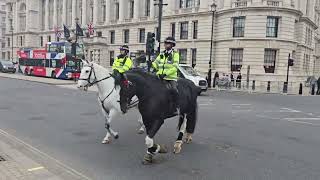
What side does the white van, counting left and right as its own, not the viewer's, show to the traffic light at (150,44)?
right

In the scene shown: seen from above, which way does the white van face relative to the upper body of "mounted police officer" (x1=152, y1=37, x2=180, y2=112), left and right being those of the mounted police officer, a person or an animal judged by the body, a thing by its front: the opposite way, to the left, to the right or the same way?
to the left

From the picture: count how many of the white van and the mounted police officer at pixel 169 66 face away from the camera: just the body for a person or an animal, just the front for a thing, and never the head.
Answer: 0

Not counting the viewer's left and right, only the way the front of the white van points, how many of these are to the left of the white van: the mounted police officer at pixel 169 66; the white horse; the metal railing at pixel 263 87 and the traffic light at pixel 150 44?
1

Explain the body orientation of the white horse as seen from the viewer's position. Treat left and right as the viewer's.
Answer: facing the viewer and to the left of the viewer

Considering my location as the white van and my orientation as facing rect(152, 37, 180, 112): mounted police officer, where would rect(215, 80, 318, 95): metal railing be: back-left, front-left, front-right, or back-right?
back-left

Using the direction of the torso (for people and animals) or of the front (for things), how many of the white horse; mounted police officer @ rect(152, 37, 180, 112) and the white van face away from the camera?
0

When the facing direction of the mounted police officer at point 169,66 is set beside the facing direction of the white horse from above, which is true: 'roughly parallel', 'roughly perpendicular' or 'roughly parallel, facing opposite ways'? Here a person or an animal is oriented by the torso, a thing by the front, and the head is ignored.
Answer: roughly parallel

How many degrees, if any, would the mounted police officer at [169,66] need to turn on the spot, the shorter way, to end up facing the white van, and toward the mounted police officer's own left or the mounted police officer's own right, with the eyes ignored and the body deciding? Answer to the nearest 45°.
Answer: approximately 135° to the mounted police officer's own right

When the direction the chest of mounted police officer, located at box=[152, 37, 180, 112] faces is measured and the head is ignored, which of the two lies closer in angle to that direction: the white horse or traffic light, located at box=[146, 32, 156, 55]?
the white horse

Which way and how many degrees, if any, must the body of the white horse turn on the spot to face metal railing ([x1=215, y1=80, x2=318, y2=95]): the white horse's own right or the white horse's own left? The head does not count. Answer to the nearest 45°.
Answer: approximately 180°
